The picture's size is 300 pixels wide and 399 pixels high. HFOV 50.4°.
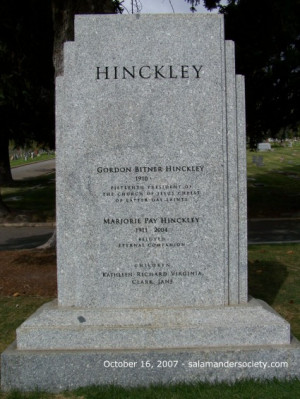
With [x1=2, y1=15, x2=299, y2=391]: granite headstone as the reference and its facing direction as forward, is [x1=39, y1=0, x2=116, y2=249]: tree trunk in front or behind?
behind

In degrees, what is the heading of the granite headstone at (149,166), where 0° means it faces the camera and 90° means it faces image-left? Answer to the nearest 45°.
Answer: approximately 0°
